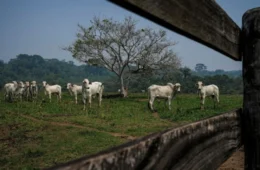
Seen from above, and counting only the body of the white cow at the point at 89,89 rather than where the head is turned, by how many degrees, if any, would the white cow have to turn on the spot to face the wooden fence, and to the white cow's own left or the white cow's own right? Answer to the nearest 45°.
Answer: approximately 45° to the white cow's own left

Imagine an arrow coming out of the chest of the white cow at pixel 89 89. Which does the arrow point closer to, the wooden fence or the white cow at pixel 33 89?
the wooden fence

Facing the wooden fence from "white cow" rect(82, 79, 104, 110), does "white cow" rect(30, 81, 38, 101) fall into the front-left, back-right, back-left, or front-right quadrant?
back-right

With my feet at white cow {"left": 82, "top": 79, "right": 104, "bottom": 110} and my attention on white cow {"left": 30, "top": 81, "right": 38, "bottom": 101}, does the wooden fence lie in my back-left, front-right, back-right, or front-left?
back-left

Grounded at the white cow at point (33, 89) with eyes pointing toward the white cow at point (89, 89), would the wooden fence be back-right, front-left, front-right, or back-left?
front-right

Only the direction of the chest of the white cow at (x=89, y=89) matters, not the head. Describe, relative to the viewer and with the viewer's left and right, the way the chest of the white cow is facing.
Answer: facing the viewer and to the left of the viewer

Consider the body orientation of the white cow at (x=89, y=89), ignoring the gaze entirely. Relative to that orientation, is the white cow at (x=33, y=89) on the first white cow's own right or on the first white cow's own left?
on the first white cow's own right
